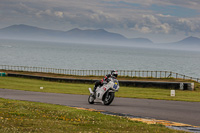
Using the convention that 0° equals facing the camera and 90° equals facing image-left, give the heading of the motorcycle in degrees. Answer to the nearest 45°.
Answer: approximately 315°
